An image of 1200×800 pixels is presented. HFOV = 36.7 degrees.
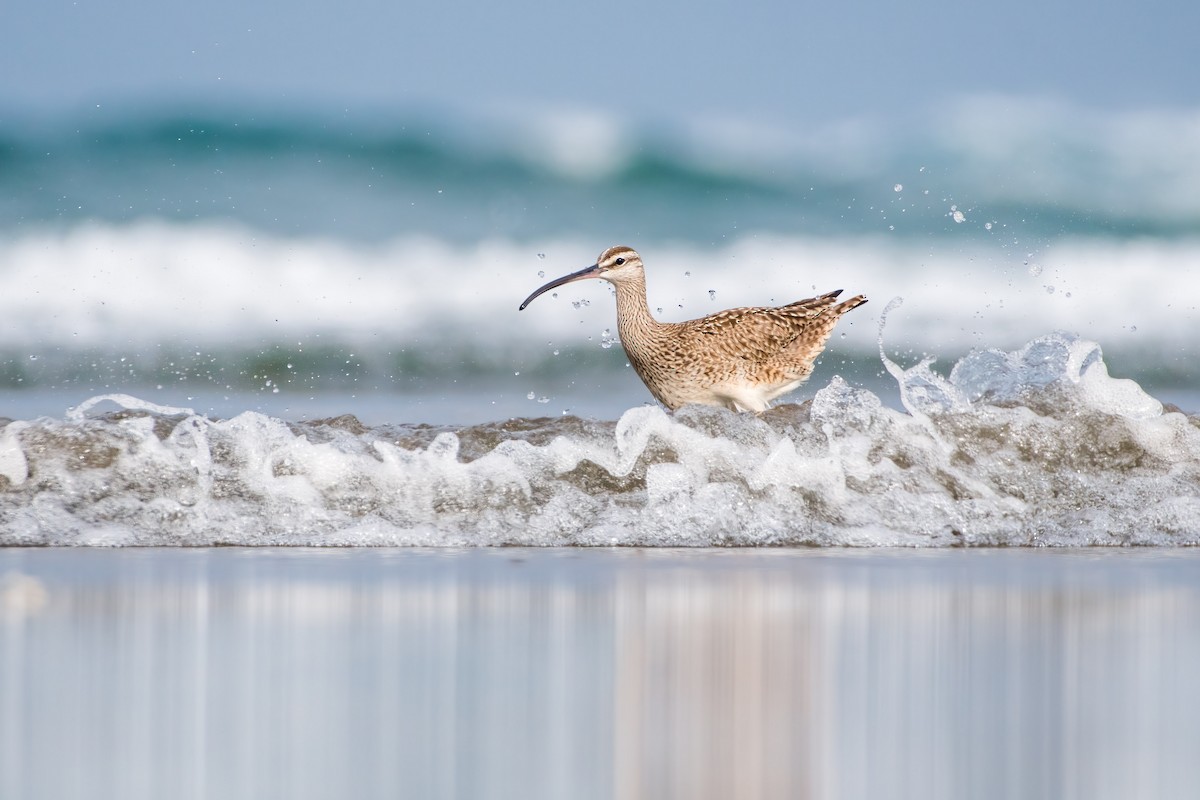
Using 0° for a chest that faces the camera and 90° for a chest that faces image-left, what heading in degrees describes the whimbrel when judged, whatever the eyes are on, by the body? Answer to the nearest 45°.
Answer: approximately 90°
